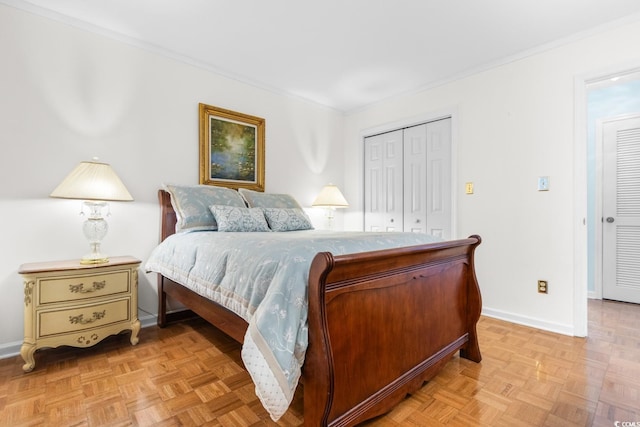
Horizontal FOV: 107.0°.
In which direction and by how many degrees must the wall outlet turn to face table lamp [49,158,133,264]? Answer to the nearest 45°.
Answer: approximately 45° to its right

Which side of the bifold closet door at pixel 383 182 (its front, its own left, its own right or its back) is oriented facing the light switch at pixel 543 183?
left

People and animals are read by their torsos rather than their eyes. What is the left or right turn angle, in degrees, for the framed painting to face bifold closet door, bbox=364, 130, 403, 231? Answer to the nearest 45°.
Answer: approximately 45° to its left

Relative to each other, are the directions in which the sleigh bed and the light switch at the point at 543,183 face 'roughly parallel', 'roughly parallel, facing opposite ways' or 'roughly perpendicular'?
roughly perpendicular

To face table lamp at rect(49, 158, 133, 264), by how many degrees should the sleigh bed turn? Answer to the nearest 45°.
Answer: approximately 135° to its right

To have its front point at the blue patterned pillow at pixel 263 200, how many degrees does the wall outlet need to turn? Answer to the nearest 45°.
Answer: approximately 45° to its right

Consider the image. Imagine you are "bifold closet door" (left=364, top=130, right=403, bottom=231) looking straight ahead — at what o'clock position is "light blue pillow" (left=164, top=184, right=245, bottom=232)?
The light blue pillow is roughly at 12 o'clock from the bifold closet door.

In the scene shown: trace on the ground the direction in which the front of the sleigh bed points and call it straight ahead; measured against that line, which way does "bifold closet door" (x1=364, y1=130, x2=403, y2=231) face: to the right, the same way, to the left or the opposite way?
to the right

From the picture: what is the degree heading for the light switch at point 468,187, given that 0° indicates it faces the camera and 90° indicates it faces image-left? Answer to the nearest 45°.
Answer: approximately 0°

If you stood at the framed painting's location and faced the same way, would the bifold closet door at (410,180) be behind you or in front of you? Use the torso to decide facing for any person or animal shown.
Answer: in front

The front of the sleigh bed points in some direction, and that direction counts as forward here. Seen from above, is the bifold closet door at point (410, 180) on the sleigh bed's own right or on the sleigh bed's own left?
on the sleigh bed's own left

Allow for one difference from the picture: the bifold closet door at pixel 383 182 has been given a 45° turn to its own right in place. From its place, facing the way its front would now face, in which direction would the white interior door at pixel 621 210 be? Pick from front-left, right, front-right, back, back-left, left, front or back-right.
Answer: back

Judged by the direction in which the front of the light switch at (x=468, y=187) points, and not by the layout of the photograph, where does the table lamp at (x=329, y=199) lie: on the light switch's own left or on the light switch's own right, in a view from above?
on the light switch's own right

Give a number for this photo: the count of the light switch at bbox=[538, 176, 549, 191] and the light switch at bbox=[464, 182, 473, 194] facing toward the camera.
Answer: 2
